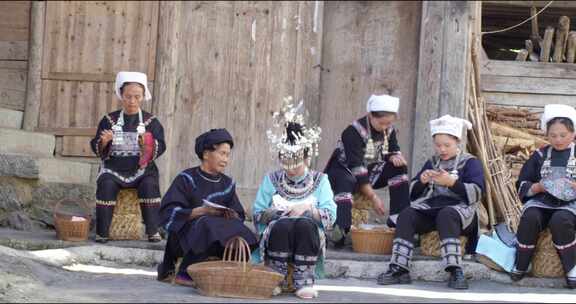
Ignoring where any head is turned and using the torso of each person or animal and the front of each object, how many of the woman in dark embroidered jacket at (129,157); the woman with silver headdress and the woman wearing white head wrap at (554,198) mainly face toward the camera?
3

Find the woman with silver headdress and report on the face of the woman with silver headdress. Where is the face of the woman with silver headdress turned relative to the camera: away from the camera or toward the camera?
toward the camera

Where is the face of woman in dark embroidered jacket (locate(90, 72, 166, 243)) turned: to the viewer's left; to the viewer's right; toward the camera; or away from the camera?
toward the camera

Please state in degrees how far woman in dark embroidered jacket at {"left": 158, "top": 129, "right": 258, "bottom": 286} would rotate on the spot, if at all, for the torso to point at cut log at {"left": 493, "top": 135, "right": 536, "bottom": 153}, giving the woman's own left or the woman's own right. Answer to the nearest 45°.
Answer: approximately 90° to the woman's own left

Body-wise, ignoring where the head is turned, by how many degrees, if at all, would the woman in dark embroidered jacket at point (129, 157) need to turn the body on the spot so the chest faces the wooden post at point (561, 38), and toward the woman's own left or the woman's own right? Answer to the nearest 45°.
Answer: approximately 90° to the woman's own left

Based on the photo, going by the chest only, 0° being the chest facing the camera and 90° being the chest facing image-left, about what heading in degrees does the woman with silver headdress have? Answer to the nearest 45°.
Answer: approximately 0°

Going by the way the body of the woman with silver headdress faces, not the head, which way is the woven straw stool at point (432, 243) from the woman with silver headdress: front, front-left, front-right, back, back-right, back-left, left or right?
back-left

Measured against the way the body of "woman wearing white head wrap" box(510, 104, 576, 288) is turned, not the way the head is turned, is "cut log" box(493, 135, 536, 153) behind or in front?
behind

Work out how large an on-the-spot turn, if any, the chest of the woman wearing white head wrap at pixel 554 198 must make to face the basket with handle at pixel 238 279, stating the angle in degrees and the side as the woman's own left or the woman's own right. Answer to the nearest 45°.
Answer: approximately 45° to the woman's own right

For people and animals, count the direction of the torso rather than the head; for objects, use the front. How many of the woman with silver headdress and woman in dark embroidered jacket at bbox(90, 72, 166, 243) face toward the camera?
2

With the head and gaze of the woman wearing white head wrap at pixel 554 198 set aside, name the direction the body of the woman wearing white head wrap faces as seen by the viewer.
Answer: toward the camera

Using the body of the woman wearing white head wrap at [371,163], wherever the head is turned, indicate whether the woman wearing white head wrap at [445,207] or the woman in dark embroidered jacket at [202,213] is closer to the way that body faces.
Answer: the woman wearing white head wrap

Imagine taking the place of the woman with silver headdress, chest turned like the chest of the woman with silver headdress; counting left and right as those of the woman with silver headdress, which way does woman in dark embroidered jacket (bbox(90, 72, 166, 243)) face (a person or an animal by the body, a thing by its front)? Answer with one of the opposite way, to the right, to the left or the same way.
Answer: the same way

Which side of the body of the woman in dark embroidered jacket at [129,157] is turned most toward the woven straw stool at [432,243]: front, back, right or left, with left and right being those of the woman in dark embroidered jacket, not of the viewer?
left

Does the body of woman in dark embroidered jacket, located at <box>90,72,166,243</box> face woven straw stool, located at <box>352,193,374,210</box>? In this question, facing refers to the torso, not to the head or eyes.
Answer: no

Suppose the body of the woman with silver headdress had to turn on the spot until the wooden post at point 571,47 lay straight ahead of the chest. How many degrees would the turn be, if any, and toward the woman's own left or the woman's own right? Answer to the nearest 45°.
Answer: approximately 135° to the woman's own left

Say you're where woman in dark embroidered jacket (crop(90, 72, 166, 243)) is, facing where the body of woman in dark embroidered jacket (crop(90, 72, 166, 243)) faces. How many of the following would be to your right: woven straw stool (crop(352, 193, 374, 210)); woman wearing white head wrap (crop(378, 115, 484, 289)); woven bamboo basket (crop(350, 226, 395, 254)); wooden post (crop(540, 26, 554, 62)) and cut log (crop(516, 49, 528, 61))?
0
